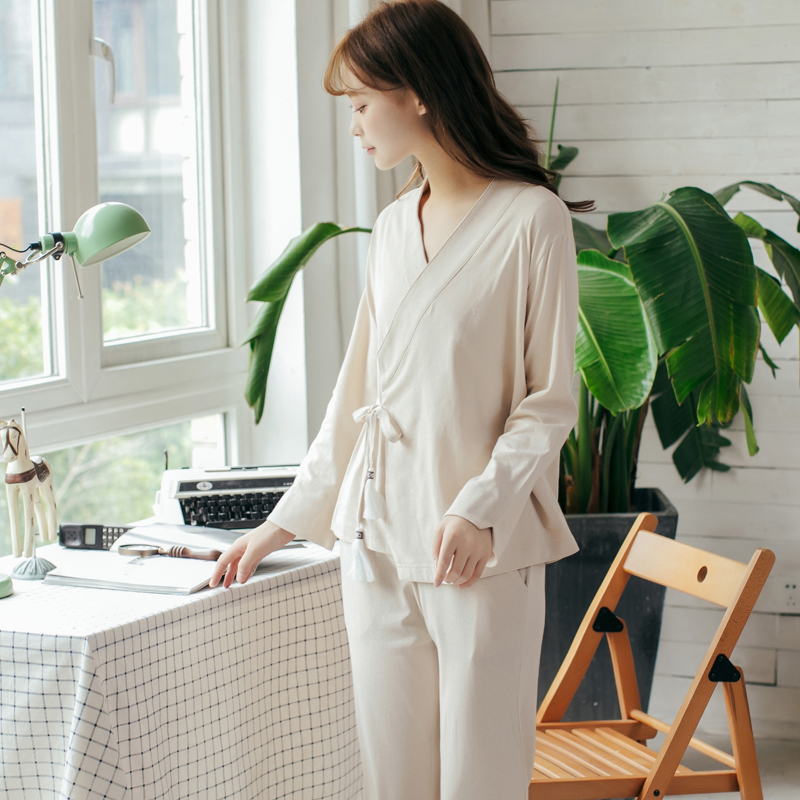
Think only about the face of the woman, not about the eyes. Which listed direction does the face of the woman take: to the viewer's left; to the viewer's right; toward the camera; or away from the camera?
to the viewer's left

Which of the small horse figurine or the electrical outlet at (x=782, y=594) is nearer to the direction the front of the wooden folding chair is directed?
the small horse figurine

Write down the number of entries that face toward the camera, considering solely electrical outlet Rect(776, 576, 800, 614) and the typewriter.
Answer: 2
